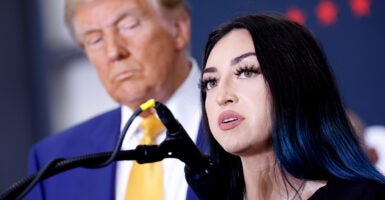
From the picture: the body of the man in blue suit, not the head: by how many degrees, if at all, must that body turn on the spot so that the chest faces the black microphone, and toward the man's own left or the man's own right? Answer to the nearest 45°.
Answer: approximately 45° to the man's own left

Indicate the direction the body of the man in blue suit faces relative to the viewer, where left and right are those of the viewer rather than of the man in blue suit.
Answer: facing the viewer and to the left of the viewer
